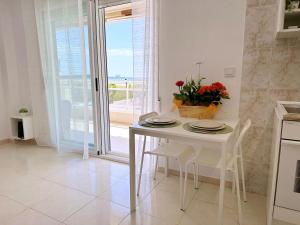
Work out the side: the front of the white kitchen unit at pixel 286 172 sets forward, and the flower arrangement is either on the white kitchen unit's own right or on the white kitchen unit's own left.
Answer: on the white kitchen unit's own right

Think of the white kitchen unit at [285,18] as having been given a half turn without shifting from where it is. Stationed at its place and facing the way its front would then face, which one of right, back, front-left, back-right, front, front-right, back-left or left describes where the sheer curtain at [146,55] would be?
left
